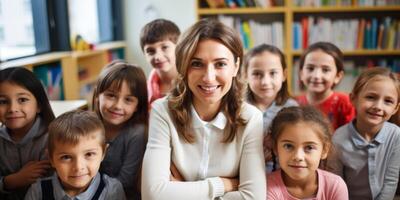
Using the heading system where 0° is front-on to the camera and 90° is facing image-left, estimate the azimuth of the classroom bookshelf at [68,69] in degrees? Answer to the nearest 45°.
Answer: approximately 315°

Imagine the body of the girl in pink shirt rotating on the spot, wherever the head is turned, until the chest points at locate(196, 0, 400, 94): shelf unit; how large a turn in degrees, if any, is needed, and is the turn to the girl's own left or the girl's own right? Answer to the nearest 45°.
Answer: approximately 180°

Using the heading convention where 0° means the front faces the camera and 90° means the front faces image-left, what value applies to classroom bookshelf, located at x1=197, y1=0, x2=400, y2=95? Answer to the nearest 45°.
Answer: approximately 0°

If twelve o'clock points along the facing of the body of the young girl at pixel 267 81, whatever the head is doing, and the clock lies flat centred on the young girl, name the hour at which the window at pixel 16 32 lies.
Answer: The window is roughly at 4 o'clock from the young girl.

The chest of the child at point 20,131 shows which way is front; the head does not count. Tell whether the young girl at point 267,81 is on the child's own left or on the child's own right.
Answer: on the child's own left

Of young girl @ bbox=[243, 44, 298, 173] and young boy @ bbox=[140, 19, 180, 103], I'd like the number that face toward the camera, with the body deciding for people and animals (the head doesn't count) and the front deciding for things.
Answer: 2

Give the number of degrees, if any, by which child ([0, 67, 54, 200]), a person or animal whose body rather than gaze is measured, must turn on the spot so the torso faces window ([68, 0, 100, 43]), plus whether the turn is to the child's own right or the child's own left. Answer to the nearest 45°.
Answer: approximately 180°

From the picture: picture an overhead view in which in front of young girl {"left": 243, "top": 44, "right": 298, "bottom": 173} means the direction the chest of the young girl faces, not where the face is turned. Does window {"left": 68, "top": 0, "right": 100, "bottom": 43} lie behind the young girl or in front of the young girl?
behind
